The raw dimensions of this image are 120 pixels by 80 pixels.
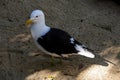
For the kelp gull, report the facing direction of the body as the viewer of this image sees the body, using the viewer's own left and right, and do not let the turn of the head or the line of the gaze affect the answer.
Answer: facing to the left of the viewer
